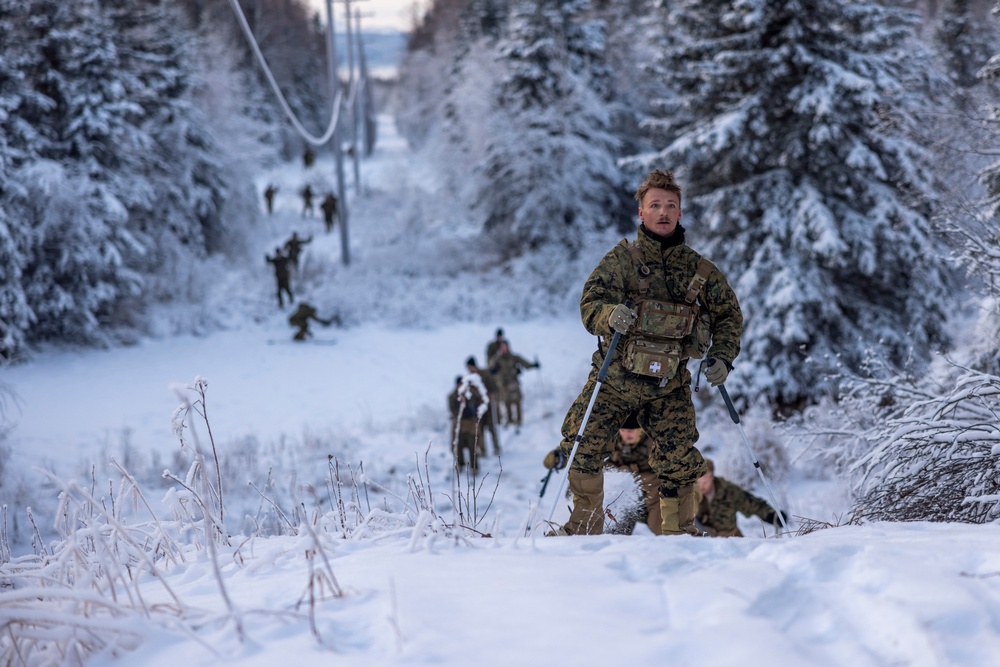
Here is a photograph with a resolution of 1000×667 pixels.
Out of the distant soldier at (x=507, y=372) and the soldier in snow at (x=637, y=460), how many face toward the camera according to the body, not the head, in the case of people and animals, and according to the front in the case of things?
2

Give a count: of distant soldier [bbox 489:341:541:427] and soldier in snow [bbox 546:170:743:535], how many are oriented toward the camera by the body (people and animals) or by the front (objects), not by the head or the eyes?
2

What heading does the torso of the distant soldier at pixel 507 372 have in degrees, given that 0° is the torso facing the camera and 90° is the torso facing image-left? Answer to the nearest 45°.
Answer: approximately 0°

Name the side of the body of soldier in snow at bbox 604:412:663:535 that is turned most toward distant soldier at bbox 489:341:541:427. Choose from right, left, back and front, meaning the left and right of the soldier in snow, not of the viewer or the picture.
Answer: back

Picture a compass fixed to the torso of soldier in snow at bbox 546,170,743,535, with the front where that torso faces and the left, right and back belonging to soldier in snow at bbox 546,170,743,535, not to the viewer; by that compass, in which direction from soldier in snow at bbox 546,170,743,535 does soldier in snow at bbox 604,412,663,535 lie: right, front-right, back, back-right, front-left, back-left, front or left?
back
